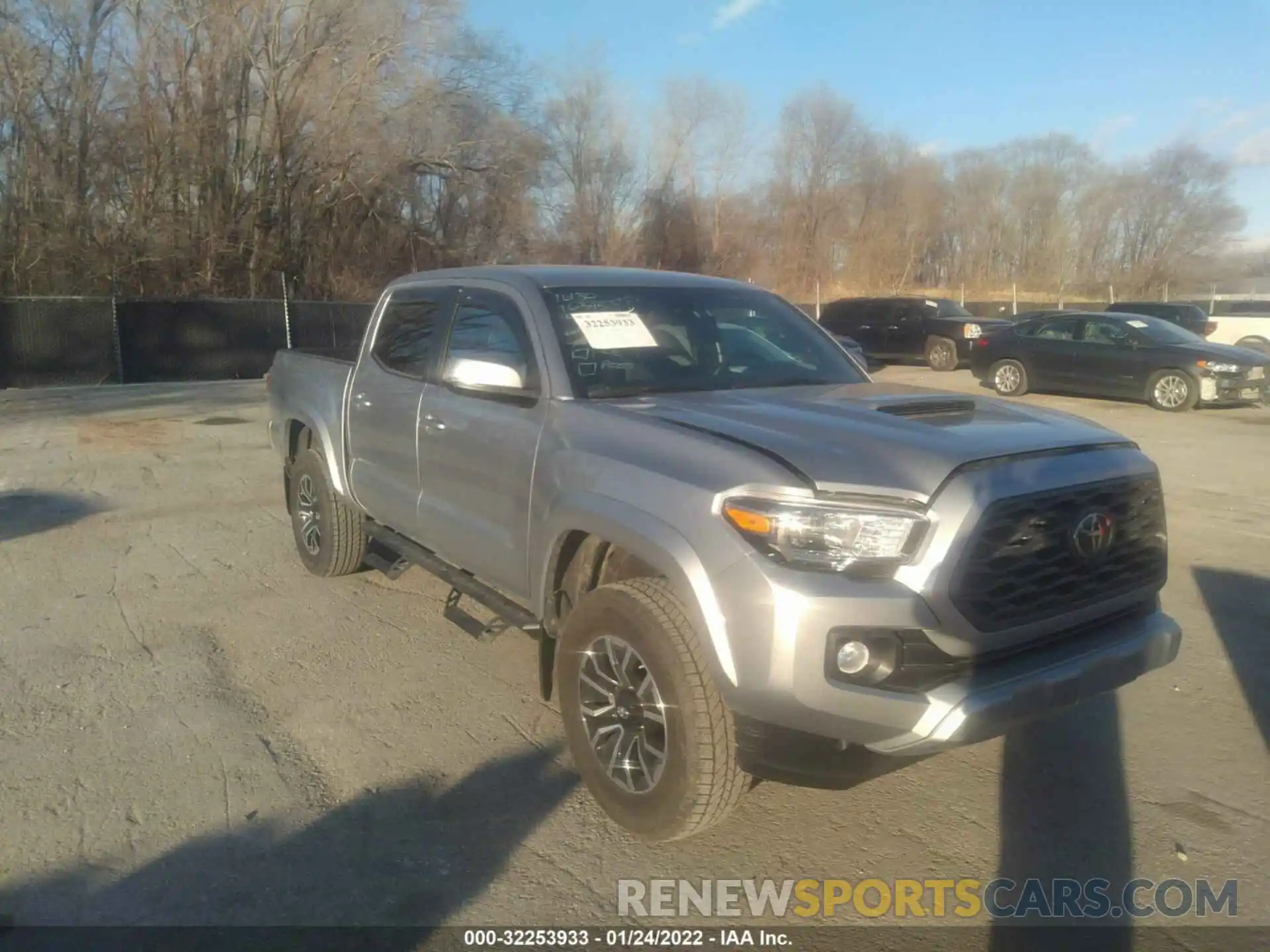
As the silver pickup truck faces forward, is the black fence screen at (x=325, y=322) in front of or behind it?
behind

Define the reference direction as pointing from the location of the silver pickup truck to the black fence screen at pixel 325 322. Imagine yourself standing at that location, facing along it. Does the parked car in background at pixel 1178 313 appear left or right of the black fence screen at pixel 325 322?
right

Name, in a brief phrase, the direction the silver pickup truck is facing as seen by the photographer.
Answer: facing the viewer and to the right of the viewer

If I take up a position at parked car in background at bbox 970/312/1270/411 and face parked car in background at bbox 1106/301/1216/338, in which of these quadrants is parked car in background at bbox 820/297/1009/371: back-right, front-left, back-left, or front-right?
front-left

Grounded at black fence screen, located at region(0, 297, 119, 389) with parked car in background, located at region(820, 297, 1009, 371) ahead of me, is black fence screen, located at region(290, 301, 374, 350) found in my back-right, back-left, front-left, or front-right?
front-left

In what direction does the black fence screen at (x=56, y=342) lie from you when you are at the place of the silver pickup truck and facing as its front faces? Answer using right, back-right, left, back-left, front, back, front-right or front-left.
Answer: back

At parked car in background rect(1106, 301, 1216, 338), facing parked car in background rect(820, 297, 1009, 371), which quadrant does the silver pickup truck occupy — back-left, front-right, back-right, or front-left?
front-left

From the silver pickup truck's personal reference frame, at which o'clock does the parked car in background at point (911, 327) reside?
The parked car in background is roughly at 8 o'clock from the silver pickup truck.

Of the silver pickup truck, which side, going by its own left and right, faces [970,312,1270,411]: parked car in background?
left

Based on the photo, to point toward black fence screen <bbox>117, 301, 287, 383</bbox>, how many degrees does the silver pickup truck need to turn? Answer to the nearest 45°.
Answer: approximately 180°

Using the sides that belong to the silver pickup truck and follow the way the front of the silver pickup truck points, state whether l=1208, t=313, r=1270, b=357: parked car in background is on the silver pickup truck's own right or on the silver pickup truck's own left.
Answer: on the silver pickup truck's own left

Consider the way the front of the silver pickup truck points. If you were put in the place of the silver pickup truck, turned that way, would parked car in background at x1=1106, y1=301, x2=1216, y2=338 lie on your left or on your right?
on your left

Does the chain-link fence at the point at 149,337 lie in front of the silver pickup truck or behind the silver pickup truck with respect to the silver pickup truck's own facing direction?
behind
